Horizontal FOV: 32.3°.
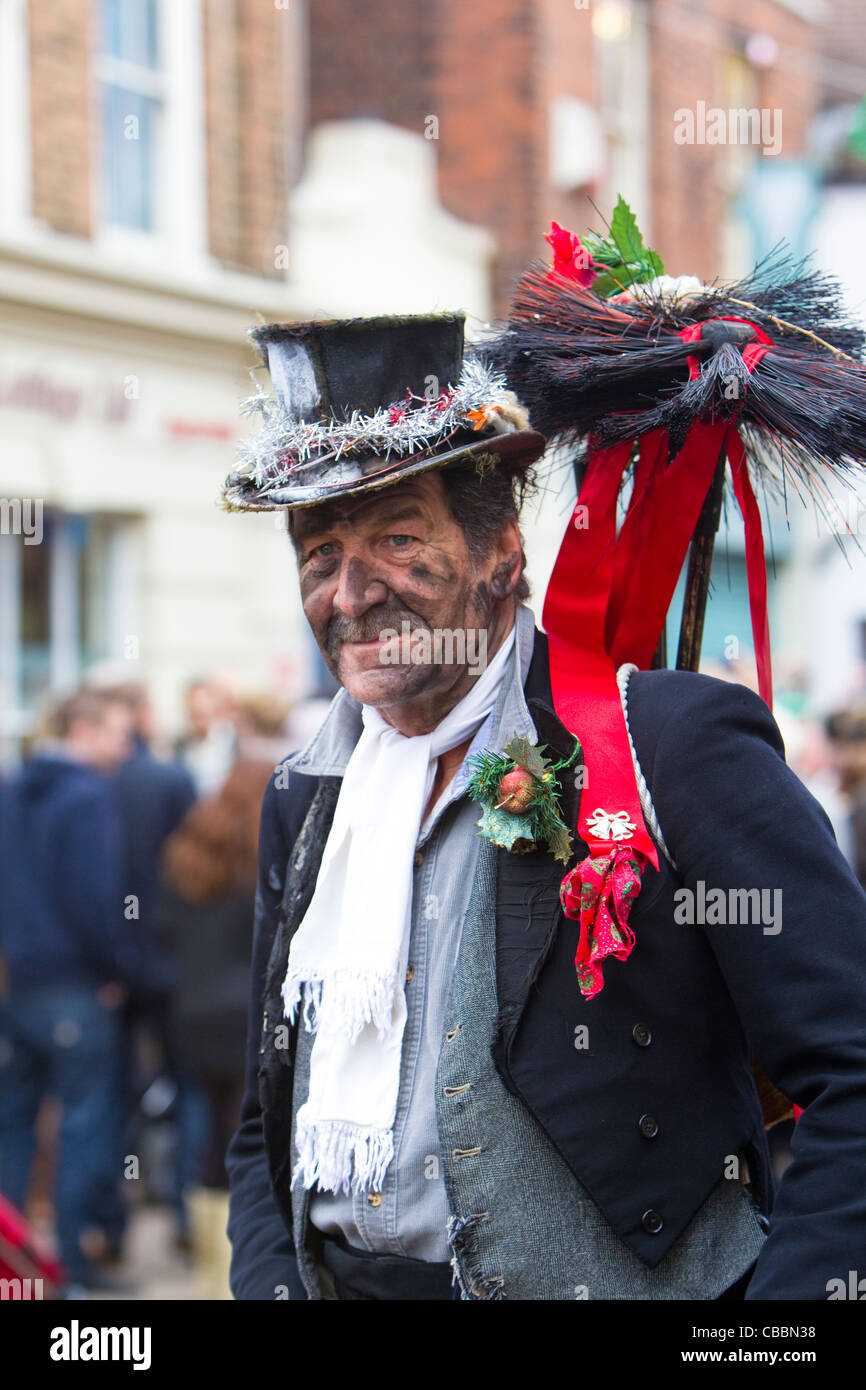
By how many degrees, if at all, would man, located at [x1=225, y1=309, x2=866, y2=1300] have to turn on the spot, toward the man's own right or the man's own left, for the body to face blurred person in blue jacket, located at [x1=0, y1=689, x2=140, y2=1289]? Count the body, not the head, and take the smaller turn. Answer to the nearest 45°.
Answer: approximately 90° to the man's own right

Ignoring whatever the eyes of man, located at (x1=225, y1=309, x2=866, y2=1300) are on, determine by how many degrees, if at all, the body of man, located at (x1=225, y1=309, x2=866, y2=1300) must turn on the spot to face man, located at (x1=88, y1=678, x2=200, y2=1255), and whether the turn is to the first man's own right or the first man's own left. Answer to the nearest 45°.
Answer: approximately 135° to the first man's own right
